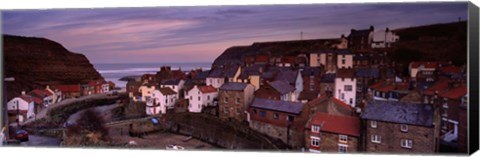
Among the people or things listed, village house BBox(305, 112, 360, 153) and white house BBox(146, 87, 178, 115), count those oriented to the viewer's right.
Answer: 0

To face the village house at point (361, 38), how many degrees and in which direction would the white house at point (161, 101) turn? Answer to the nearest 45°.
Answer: approximately 90° to its left

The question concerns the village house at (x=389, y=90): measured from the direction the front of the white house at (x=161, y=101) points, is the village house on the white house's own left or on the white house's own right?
on the white house's own left

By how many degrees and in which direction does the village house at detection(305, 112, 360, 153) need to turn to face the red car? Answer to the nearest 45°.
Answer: approximately 45° to its right

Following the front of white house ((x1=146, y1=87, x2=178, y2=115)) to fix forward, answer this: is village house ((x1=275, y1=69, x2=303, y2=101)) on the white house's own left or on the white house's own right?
on the white house's own left

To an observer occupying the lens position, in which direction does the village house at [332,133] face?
facing the viewer and to the left of the viewer
